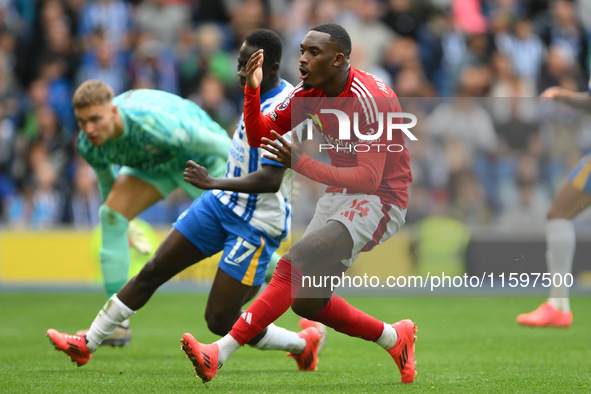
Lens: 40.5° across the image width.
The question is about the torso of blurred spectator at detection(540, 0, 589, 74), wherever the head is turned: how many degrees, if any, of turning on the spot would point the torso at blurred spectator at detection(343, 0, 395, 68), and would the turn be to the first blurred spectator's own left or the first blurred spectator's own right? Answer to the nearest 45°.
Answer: approximately 90° to the first blurred spectator's own right

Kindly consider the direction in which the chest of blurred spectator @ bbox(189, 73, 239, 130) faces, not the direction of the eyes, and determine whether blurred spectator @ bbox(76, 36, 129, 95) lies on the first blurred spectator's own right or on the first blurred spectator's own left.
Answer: on the first blurred spectator's own right

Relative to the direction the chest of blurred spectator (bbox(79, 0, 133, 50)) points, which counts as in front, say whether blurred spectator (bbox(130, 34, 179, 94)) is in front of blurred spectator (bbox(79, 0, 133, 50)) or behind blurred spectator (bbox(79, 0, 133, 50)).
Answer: in front

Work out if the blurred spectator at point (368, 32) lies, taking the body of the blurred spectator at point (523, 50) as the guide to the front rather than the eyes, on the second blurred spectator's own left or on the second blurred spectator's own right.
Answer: on the second blurred spectator's own right

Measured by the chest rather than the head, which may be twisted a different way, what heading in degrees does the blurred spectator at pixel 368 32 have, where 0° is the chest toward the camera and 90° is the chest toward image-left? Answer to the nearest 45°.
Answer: approximately 0°

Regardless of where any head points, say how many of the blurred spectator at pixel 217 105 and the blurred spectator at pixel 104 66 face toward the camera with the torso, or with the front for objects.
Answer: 2

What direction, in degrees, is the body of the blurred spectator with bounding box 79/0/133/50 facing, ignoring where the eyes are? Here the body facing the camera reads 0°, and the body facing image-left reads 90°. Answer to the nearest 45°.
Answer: approximately 0°

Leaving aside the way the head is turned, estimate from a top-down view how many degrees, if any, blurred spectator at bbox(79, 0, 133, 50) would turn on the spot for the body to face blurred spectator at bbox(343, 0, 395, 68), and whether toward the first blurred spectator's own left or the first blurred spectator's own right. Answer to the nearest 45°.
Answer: approximately 90° to the first blurred spectator's own left

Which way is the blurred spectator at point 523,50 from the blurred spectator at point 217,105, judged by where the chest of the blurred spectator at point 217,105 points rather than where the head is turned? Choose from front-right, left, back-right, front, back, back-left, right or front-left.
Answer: left
